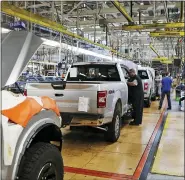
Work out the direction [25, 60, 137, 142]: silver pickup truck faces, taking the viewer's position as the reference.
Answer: facing away from the viewer and to the right of the viewer
